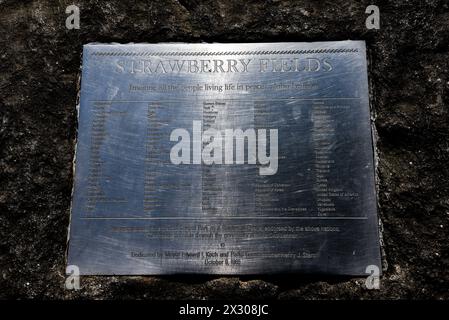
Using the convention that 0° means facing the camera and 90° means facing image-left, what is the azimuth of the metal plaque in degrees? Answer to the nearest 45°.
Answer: approximately 0°
